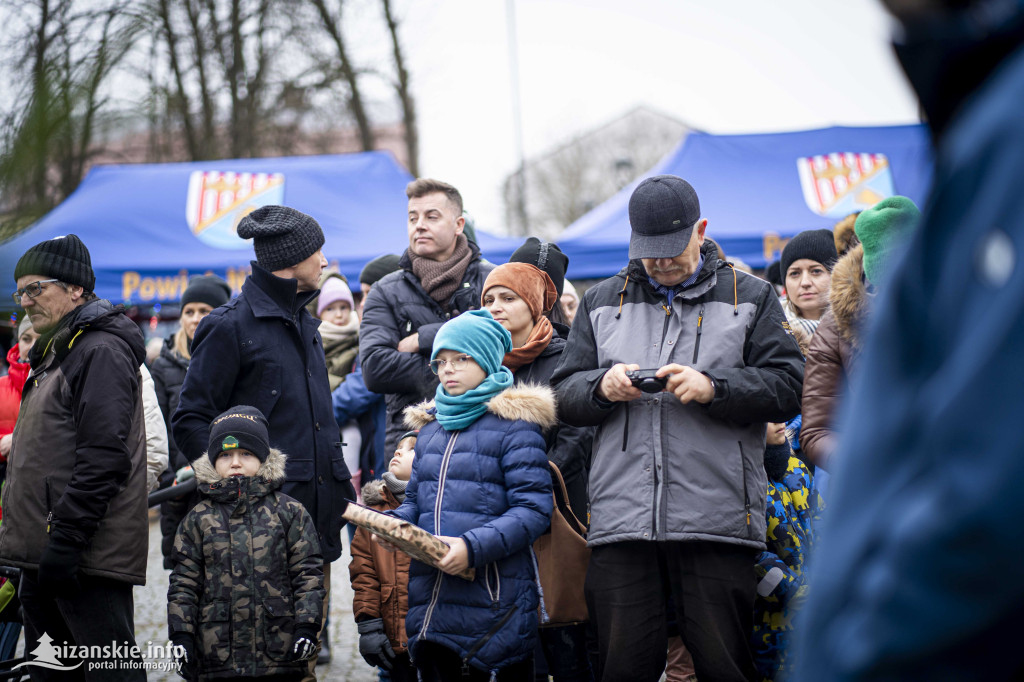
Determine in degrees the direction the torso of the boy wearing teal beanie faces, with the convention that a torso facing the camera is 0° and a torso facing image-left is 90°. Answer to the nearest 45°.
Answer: approximately 45°

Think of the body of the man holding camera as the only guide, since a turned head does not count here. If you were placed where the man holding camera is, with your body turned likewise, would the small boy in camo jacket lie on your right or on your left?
on your right

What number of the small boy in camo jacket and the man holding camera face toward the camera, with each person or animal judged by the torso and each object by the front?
2

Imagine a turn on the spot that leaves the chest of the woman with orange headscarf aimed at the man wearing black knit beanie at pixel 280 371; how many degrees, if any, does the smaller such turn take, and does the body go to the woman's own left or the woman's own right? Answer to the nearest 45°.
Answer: approximately 45° to the woman's own right

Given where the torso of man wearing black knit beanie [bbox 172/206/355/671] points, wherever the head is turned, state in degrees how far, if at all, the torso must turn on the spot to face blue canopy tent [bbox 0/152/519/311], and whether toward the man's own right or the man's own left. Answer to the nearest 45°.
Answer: approximately 135° to the man's own left

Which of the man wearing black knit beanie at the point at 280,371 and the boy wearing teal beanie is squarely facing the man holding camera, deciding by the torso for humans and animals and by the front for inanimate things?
the man wearing black knit beanie
